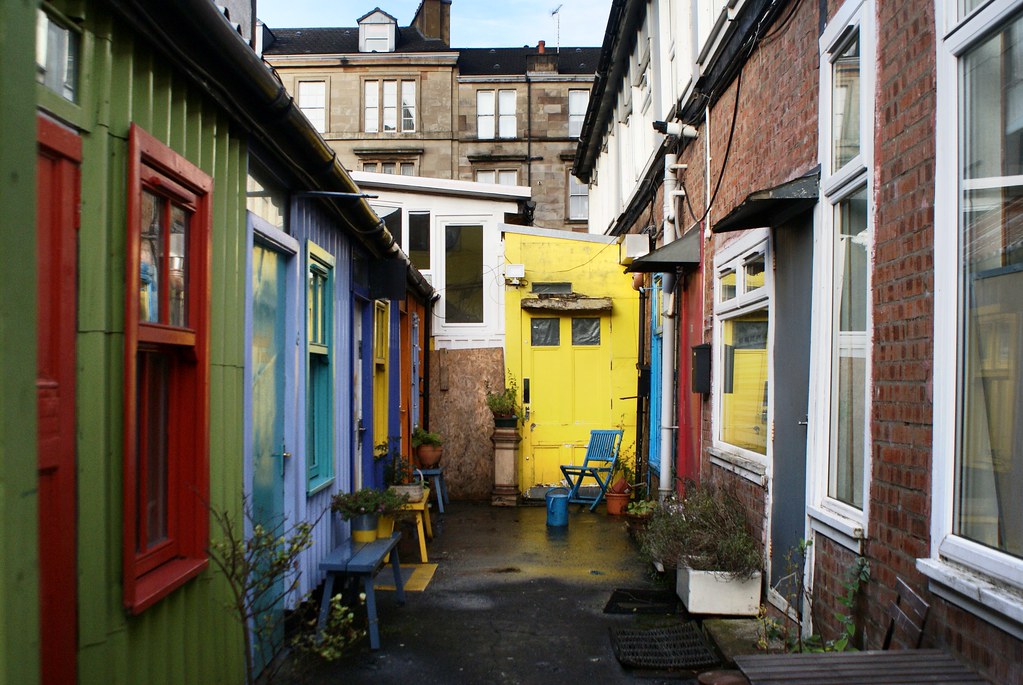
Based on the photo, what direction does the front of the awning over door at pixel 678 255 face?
to the viewer's left

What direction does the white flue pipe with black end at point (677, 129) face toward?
to the viewer's left

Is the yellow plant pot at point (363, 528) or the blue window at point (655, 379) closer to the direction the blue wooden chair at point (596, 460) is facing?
the yellow plant pot

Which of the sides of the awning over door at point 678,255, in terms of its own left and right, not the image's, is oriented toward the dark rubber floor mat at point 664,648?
left

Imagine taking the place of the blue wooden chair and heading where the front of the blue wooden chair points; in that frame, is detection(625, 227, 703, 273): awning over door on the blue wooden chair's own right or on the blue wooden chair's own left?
on the blue wooden chair's own left
